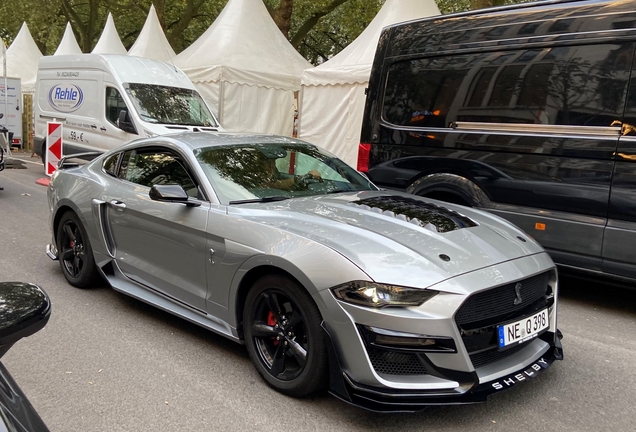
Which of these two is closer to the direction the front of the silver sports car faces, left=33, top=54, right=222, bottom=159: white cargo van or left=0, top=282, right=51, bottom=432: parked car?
the parked car

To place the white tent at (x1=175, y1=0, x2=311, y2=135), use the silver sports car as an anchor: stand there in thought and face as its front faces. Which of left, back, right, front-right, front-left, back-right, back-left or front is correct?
back-left

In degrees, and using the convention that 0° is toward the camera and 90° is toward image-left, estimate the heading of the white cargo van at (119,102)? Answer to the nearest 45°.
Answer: approximately 315°

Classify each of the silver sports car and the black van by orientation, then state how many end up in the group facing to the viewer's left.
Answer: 0

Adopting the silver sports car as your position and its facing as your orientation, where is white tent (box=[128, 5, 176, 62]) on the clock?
The white tent is roughly at 7 o'clock from the silver sports car.
